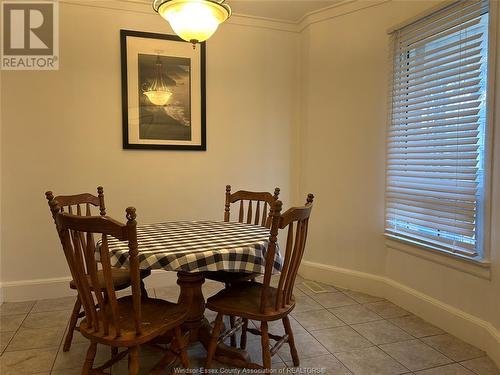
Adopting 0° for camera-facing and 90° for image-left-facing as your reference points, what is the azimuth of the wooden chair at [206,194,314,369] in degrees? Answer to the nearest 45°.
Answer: approximately 135°

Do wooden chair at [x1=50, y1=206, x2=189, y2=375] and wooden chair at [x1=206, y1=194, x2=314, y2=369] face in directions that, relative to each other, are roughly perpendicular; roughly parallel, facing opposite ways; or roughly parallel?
roughly perpendicular

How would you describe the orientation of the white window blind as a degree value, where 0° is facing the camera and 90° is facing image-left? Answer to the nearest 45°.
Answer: approximately 45°

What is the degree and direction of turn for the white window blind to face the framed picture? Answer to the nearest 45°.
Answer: approximately 45° to its right

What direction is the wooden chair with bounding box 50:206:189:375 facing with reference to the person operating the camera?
facing away from the viewer and to the right of the viewer

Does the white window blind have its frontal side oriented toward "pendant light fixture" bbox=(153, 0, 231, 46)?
yes

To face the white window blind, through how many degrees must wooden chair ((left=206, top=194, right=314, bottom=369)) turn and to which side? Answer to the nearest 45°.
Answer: approximately 90° to its right

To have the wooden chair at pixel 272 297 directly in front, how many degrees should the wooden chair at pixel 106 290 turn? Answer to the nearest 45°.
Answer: approximately 45° to its right
